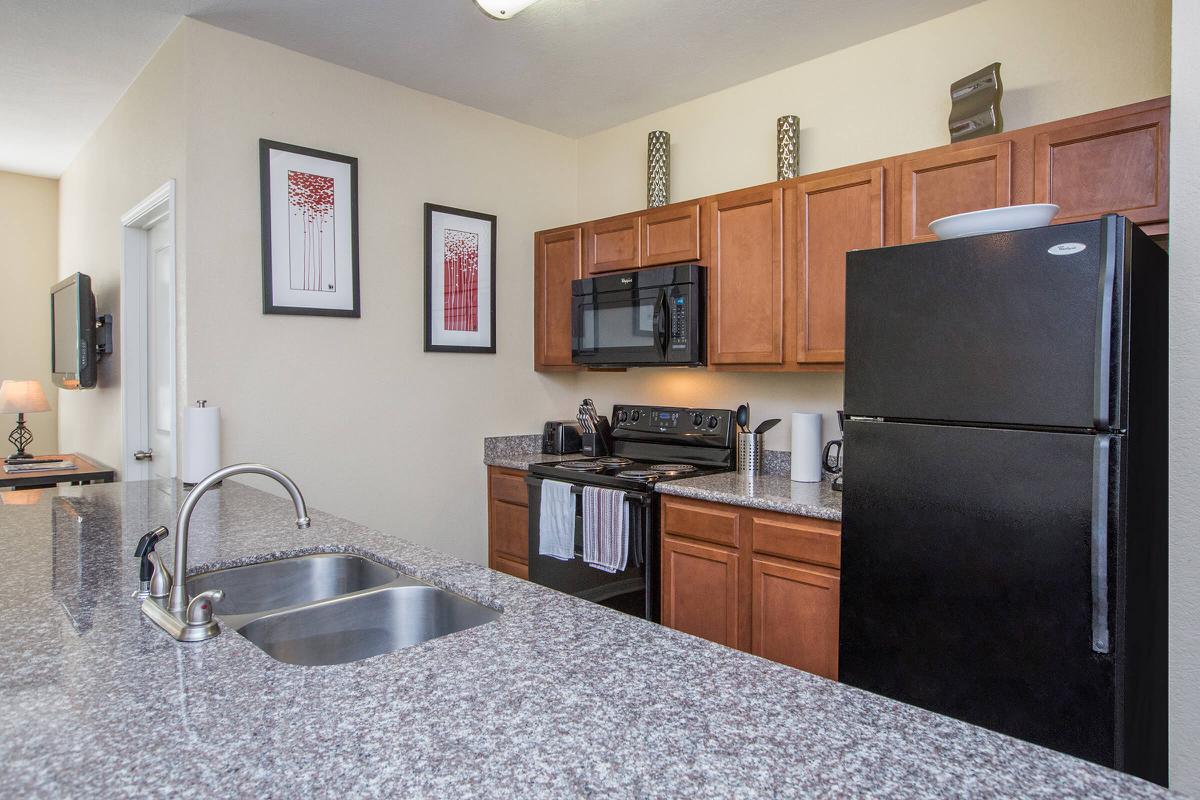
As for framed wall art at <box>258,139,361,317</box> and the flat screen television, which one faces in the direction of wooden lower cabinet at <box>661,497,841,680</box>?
the framed wall art

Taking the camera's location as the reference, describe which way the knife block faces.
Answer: facing the viewer and to the left of the viewer

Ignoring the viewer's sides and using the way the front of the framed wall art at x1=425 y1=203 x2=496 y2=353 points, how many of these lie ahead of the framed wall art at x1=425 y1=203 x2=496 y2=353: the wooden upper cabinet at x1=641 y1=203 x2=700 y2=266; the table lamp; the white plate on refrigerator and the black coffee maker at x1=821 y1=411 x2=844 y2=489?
3

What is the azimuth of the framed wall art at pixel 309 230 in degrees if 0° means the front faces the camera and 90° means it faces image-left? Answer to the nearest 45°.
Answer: approximately 315°

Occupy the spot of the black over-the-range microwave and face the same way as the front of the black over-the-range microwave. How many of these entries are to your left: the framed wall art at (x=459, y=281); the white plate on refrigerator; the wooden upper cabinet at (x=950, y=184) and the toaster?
2

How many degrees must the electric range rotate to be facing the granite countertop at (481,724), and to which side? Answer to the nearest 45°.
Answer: approximately 45° to its left

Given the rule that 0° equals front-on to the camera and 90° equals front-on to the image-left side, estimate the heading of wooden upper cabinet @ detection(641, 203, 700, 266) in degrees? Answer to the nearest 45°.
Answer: approximately 45°

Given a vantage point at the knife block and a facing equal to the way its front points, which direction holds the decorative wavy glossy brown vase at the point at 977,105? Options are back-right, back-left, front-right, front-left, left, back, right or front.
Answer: left

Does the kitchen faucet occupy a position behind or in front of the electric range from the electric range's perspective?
in front

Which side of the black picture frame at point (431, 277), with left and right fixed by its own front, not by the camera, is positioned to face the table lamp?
back
